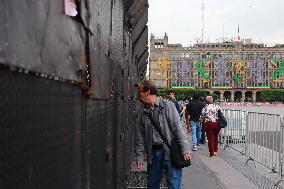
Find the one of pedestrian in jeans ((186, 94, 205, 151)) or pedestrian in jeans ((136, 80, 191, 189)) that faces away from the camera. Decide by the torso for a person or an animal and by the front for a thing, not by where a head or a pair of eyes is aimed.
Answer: pedestrian in jeans ((186, 94, 205, 151))

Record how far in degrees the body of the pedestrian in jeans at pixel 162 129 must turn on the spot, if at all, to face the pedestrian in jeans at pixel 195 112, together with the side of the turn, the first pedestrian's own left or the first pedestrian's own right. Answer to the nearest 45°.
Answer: approximately 135° to the first pedestrian's own right

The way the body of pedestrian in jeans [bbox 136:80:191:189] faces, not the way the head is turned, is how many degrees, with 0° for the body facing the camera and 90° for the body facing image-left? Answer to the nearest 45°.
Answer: approximately 45°

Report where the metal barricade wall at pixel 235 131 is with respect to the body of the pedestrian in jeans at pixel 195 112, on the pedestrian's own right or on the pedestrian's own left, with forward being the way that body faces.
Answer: on the pedestrian's own right

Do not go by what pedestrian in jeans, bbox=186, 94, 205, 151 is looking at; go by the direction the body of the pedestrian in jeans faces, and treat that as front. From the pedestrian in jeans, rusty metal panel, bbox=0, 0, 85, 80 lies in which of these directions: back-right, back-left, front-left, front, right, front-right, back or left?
back

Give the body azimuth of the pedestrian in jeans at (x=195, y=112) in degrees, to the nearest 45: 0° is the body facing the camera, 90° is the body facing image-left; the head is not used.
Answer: approximately 180°

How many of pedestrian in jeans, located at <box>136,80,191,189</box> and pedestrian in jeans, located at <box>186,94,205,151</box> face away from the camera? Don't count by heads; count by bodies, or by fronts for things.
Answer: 1

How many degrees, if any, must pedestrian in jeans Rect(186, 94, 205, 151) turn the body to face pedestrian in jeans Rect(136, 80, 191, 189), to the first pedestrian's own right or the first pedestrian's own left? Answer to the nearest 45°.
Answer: approximately 180°
